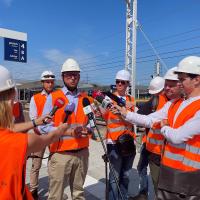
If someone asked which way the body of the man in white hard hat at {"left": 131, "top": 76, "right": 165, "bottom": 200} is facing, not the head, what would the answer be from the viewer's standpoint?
to the viewer's left

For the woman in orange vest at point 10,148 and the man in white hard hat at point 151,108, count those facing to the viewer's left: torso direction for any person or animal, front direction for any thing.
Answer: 1

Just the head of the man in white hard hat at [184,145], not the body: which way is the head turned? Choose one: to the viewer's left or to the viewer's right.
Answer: to the viewer's left

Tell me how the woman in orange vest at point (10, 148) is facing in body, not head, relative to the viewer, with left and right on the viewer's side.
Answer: facing away from the viewer and to the right of the viewer

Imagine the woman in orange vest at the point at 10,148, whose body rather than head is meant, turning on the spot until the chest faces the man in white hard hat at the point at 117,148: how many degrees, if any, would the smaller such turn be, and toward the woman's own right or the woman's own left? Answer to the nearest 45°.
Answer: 0° — they already face them
